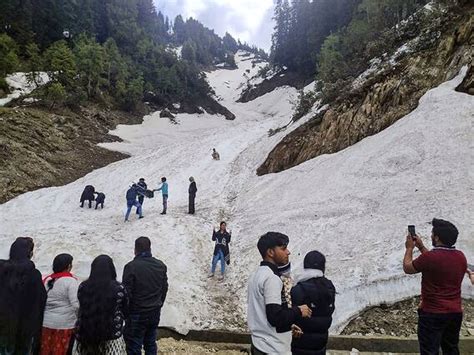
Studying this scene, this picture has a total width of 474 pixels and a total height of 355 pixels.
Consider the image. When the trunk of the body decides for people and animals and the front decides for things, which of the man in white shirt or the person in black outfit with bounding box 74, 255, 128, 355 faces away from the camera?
the person in black outfit

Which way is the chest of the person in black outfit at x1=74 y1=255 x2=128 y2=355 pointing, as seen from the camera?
away from the camera

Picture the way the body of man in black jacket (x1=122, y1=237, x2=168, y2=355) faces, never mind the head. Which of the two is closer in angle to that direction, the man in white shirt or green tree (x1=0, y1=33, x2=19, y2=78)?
the green tree

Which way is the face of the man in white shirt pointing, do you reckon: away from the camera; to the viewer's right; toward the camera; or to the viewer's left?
to the viewer's right

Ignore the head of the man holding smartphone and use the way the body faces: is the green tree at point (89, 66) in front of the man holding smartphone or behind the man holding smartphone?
in front

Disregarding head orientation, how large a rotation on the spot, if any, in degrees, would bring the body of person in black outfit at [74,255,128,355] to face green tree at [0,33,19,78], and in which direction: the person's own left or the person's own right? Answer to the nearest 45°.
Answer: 0° — they already face it

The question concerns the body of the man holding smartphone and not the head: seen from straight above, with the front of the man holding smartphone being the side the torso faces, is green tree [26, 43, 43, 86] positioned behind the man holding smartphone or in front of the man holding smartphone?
in front

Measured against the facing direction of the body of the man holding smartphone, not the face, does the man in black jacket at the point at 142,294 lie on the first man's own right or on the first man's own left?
on the first man's own left

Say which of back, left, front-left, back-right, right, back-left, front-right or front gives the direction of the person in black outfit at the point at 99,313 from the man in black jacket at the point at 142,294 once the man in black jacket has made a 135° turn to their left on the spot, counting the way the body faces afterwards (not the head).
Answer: front

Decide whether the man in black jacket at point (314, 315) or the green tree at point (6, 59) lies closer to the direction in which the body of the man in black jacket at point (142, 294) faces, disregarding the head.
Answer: the green tree

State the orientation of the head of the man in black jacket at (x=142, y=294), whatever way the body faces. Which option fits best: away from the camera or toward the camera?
away from the camera

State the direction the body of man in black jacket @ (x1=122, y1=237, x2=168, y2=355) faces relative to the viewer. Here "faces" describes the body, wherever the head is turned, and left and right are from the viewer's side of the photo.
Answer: facing away from the viewer

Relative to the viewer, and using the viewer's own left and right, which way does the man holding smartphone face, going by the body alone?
facing away from the viewer and to the left of the viewer

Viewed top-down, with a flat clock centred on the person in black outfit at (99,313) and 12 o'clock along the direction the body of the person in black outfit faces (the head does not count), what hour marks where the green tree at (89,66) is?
The green tree is roughly at 12 o'clock from the person in black outfit.

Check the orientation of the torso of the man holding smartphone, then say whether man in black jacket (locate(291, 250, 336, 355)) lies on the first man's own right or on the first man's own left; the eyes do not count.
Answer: on the first man's own left
